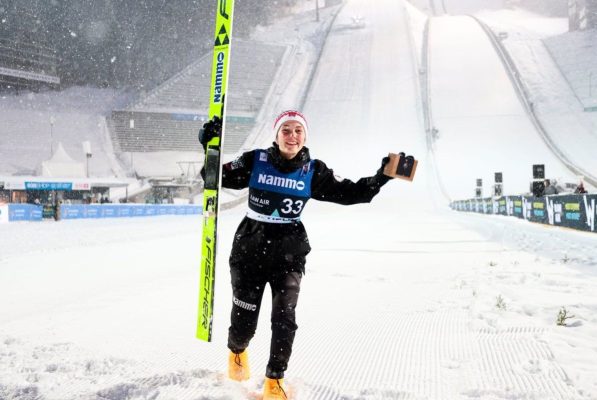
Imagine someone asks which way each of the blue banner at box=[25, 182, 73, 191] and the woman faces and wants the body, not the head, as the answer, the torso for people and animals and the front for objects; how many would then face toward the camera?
2

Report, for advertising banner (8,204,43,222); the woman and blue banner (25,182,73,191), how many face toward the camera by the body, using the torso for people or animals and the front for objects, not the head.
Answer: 3

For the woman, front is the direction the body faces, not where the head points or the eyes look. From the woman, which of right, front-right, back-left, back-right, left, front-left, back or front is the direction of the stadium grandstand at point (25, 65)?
back-right

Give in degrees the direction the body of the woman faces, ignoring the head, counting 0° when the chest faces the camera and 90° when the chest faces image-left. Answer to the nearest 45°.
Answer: approximately 0°

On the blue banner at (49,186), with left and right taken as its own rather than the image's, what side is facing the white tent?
back

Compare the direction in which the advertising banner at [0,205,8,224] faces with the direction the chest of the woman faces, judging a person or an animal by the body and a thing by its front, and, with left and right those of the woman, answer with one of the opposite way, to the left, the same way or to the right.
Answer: to the left

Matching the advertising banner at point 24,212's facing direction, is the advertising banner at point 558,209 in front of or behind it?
in front

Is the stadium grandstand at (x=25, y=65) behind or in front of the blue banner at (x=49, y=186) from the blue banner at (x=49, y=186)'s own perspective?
behind

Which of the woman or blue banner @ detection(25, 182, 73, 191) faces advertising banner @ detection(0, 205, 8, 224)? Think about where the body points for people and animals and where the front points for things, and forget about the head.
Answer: the blue banner

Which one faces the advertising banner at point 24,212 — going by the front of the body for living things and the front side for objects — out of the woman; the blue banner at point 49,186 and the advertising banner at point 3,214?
the blue banner

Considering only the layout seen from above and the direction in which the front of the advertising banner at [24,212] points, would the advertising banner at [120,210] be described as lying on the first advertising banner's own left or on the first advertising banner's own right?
on the first advertising banner's own left

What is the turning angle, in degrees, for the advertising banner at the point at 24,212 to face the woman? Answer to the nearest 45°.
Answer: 0° — it already faces them

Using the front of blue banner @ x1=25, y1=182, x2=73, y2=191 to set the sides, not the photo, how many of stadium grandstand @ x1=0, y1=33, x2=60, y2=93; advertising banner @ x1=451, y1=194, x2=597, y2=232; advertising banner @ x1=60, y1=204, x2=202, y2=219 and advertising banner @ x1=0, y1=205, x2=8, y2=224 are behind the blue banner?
1
